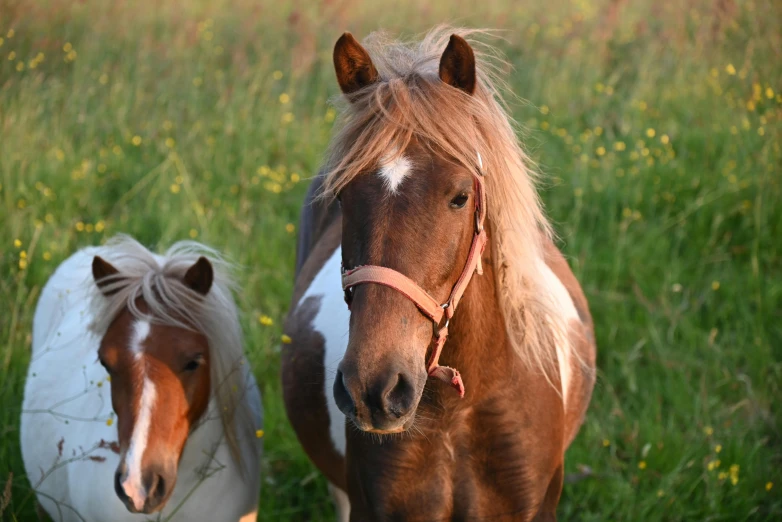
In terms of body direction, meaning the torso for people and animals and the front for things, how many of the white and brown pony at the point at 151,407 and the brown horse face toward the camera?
2

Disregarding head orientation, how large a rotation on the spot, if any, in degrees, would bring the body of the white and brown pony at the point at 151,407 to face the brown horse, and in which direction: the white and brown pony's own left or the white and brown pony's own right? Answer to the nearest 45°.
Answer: approximately 45° to the white and brown pony's own left

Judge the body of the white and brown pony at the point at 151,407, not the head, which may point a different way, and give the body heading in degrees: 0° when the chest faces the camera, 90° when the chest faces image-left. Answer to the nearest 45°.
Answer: approximately 0°

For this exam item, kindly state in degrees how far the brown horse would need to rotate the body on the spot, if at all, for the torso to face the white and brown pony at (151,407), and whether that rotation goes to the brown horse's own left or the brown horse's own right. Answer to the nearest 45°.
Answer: approximately 135° to the brown horse's own right

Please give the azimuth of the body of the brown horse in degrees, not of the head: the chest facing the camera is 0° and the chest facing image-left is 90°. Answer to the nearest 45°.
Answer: approximately 0°
